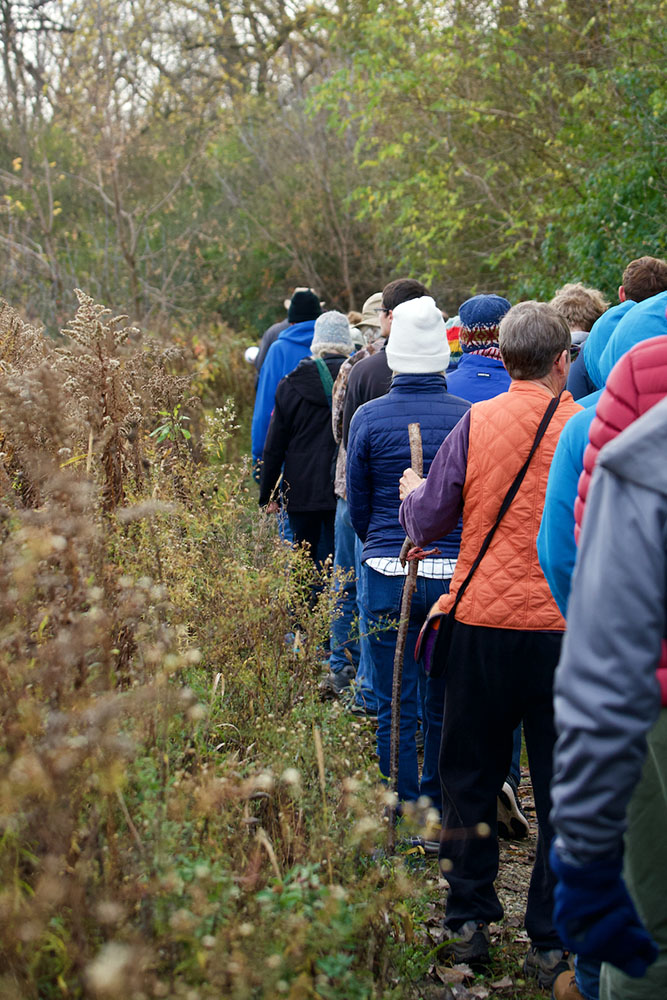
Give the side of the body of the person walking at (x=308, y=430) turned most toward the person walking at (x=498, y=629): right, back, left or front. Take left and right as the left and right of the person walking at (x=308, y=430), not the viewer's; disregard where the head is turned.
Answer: back

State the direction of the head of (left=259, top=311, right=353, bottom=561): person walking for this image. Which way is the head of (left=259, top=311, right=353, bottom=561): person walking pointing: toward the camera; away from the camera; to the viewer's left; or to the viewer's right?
away from the camera

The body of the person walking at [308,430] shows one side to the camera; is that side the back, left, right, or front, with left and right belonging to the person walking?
back

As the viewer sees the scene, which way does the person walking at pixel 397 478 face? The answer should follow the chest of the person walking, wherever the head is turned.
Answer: away from the camera

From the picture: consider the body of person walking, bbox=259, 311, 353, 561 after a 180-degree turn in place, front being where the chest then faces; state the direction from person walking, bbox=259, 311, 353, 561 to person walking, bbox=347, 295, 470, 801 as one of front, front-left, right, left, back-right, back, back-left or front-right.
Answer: front

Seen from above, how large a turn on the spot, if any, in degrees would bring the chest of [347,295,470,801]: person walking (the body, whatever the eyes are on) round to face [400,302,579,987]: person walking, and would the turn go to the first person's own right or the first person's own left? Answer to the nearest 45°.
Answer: approximately 180°

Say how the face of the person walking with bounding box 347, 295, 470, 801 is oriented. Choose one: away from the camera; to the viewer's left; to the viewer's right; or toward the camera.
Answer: away from the camera
